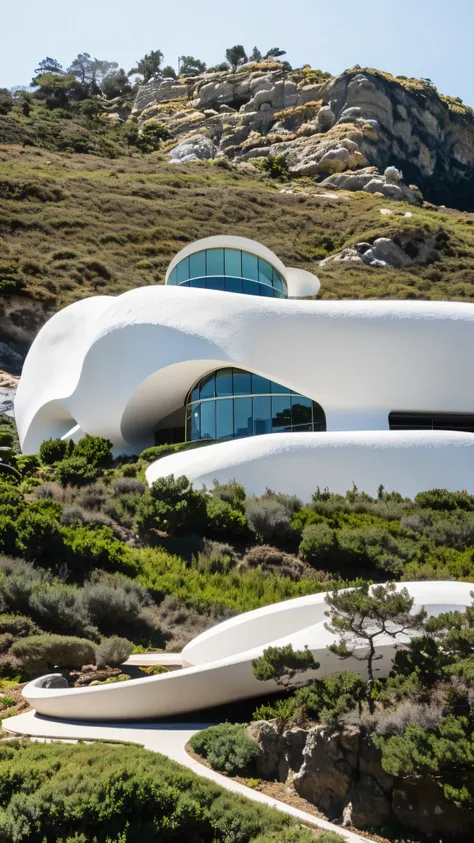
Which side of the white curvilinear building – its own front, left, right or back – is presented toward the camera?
front

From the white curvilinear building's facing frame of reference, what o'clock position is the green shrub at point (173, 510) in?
The green shrub is roughly at 1 o'clock from the white curvilinear building.

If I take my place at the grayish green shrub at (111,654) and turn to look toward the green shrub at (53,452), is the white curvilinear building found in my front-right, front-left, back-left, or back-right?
front-right

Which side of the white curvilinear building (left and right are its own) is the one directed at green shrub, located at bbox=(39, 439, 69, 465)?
right

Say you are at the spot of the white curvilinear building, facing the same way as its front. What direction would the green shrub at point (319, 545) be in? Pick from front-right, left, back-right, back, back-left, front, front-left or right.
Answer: front

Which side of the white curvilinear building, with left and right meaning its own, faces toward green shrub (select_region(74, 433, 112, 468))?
right

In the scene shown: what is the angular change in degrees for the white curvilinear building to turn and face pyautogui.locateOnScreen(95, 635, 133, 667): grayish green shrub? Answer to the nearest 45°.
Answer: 0° — it already faces it

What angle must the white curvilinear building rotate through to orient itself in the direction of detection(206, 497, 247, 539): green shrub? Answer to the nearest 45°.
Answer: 0° — it already faces it

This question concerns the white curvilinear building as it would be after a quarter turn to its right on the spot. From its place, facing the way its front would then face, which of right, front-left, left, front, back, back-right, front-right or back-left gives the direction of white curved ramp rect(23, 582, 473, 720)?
left

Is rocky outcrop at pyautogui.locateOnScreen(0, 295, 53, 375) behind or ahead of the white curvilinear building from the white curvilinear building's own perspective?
behind
